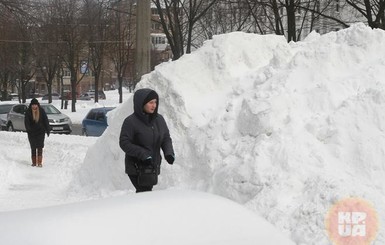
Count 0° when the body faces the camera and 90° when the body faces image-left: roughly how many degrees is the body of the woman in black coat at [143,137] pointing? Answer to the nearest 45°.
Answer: approximately 315°

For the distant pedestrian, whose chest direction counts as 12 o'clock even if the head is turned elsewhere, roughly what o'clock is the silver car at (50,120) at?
The silver car is roughly at 6 o'clock from the distant pedestrian.

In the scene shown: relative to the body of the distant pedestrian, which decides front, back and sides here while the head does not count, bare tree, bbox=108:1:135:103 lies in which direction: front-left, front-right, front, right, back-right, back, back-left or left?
back

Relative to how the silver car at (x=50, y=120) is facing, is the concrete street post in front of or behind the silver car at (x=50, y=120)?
in front

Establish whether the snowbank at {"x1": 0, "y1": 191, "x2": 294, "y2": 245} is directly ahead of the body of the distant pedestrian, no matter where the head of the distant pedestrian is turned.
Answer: yes

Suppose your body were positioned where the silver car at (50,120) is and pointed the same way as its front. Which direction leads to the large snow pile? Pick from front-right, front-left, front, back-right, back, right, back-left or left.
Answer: front-right

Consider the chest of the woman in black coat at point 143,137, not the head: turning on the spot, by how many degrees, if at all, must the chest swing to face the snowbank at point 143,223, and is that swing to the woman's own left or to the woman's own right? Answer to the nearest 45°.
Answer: approximately 45° to the woman's own right

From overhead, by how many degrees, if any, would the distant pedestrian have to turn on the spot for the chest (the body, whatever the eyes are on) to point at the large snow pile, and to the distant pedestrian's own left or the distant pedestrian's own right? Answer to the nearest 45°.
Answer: approximately 45° to the distant pedestrian's own left

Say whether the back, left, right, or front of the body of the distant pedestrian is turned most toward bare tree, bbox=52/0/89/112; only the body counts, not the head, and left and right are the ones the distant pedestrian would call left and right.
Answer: back
